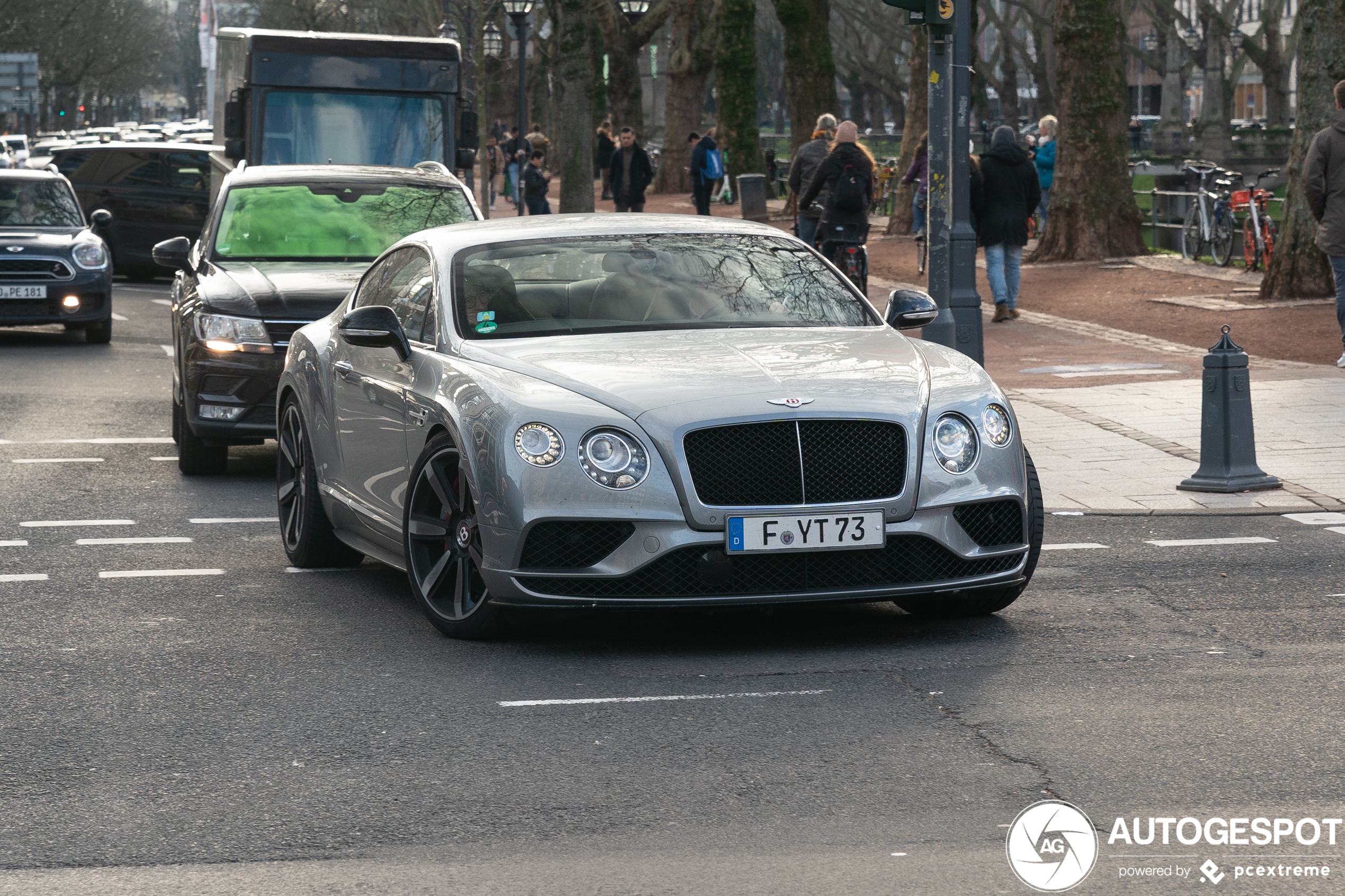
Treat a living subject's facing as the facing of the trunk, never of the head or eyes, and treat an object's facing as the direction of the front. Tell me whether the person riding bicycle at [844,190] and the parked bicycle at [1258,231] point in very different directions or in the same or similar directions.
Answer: very different directions

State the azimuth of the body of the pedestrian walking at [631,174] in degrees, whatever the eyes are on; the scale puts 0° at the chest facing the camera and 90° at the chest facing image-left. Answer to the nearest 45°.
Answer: approximately 0°

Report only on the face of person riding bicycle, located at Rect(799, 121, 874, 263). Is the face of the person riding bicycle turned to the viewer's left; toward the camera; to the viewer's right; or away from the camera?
away from the camera

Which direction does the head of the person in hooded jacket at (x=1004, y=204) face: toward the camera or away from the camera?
away from the camera

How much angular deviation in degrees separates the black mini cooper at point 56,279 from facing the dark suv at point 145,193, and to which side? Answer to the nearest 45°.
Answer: approximately 180°

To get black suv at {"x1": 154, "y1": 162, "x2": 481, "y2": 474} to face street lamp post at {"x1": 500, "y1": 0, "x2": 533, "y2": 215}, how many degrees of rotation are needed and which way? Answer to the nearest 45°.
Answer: approximately 180°

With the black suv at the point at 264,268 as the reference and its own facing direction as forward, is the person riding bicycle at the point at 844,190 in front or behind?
behind

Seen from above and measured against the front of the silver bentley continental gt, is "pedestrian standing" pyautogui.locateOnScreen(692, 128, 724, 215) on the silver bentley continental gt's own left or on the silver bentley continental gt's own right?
on the silver bentley continental gt's own left

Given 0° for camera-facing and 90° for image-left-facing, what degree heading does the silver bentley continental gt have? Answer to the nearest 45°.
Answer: approximately 315°

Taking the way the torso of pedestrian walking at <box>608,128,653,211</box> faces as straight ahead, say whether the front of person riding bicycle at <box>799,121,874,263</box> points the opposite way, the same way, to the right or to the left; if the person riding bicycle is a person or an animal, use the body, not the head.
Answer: the opposite way
